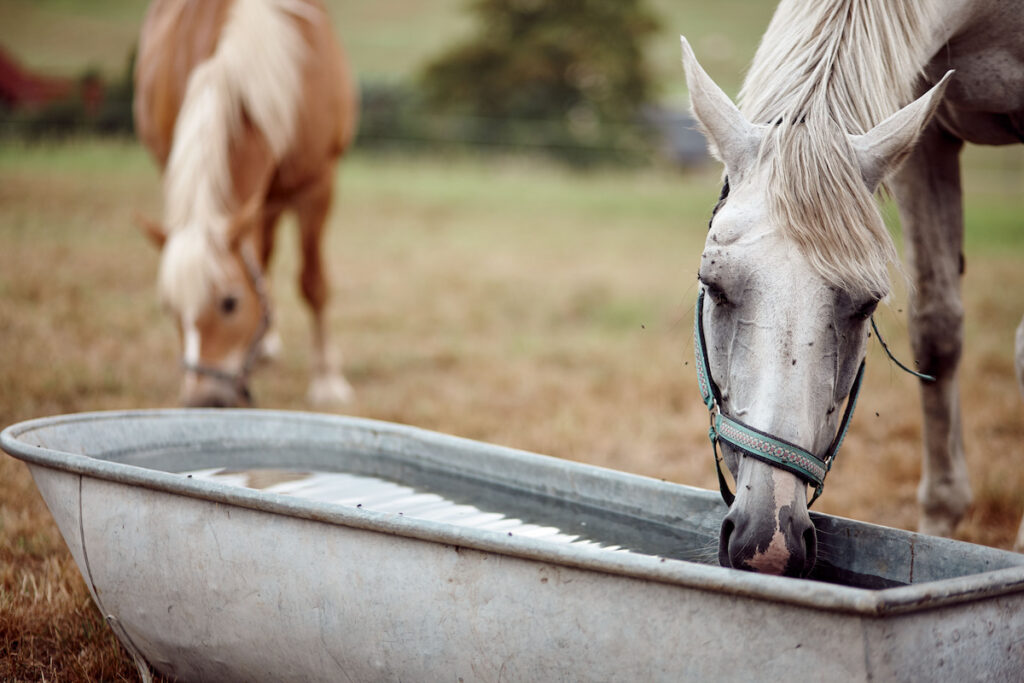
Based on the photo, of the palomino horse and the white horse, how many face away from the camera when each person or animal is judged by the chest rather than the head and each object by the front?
0

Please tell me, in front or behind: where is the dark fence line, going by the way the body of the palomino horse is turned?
behind

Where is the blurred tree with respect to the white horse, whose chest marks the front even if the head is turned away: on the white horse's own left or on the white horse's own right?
on the white horse's own right

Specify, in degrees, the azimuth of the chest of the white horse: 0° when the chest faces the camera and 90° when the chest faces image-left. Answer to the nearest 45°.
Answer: approximately 45°

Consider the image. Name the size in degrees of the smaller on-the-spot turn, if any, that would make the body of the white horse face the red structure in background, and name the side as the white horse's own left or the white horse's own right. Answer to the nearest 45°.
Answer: approximately 90° to the white horse's own right

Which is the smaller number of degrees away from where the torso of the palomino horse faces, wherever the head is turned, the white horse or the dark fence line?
the white horse

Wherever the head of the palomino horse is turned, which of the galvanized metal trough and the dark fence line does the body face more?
the galvanized metal trough

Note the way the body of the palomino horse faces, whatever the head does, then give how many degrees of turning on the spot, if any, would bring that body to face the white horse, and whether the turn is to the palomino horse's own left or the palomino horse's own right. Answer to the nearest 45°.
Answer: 0° — it already faces it
